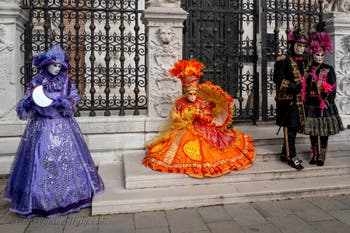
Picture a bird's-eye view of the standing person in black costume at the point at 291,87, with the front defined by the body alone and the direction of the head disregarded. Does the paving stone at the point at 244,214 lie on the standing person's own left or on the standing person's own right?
on the standing person's own right

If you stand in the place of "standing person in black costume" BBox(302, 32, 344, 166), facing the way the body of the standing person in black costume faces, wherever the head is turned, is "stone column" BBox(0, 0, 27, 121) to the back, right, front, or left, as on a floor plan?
right

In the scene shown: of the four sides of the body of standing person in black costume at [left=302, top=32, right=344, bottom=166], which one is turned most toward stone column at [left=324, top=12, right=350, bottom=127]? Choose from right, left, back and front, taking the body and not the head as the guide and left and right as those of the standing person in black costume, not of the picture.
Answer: back

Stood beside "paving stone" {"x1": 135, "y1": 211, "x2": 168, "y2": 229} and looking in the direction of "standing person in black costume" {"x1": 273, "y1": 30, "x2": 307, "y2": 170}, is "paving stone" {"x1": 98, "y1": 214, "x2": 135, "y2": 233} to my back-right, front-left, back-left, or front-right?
back-left

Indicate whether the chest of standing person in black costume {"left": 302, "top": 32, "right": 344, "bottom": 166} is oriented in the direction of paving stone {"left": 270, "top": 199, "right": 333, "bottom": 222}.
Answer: yes

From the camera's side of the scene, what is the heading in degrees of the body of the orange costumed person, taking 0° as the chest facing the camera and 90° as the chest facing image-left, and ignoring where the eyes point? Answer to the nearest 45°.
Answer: approximately 0°
